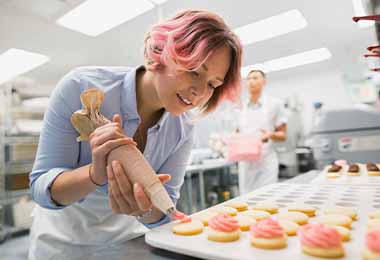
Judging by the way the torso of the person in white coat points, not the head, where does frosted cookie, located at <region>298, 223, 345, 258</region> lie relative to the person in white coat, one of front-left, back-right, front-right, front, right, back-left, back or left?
front-left

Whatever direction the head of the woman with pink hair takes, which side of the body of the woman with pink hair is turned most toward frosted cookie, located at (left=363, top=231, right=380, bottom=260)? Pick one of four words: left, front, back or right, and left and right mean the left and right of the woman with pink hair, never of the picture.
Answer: front

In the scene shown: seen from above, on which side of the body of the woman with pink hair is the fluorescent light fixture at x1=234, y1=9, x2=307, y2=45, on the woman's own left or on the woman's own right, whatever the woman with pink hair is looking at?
on the woman's own left

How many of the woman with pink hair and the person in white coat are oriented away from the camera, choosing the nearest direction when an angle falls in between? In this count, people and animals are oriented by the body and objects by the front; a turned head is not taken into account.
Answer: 0

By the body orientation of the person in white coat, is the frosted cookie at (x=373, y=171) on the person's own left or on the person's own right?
on the person's own left

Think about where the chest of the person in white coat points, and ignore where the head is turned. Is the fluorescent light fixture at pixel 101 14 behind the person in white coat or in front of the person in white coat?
in front

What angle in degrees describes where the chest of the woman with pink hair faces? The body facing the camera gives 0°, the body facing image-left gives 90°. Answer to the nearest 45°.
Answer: approximately 315°

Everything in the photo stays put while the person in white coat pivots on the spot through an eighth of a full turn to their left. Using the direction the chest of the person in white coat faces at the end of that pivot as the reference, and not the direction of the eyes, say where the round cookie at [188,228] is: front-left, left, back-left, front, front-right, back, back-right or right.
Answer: front

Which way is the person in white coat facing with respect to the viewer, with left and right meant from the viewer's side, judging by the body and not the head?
facing the viewer and to the left of the viewer

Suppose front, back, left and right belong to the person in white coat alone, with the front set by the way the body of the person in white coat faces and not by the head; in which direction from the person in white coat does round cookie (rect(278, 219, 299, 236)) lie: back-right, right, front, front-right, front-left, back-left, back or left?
front-left
